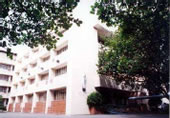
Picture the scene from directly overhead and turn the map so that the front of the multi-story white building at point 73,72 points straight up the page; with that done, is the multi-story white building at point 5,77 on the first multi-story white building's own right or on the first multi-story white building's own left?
on the first multi-story white building's own right

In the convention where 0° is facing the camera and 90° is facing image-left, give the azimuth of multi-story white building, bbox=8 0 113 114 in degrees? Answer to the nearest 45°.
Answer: approximately 45°
